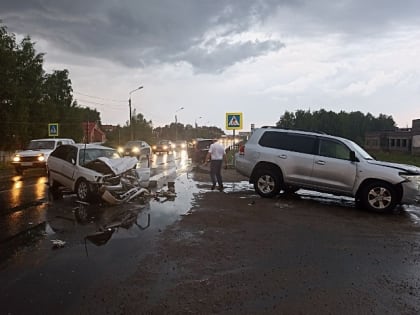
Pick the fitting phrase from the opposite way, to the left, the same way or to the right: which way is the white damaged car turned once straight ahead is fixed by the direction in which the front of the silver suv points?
the same way

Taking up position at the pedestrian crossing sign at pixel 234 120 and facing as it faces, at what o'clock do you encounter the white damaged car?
The white damaged car is roughly at 1 o'clock from the pedestrian crossing sign.

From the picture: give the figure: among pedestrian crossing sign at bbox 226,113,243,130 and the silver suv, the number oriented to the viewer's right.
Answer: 1

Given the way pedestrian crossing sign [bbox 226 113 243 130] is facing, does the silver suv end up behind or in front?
in front

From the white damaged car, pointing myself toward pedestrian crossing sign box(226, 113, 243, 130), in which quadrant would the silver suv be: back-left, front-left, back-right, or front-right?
front-right

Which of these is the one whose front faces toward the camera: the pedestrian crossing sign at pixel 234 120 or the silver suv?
the pedestrian crossing sign

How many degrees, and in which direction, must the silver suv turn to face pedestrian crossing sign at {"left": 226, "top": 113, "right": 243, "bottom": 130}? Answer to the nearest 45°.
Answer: approximately 135° to its left

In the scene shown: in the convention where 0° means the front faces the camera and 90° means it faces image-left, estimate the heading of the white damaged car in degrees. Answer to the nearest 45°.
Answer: approximately 315°

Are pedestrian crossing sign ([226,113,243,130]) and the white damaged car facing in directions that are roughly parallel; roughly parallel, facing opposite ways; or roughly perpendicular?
roughly perpendicular

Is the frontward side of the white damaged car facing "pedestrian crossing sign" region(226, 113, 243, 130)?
no

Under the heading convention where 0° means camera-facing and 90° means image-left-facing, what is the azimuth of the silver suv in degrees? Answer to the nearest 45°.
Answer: approximately 270°

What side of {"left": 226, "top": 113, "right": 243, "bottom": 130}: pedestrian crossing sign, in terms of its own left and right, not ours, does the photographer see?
front

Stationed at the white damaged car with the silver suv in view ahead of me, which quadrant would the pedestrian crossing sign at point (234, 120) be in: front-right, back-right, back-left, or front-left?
front-left
